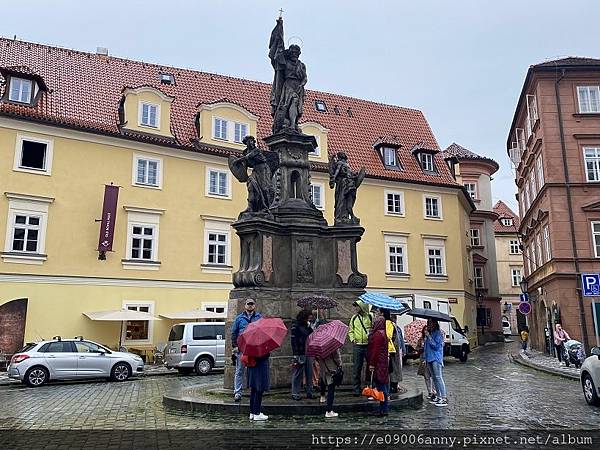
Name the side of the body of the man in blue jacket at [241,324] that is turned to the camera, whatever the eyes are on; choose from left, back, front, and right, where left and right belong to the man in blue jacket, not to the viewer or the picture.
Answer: front

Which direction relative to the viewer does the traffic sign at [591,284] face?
toward the camera

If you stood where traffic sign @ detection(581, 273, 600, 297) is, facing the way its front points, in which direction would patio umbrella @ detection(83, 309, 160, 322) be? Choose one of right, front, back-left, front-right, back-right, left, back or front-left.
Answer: right

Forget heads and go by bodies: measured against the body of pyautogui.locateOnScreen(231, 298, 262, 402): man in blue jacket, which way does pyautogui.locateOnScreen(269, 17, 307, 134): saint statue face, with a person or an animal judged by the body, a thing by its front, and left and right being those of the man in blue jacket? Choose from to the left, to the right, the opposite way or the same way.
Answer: the same way

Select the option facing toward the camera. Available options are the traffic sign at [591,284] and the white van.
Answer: the traffic sign

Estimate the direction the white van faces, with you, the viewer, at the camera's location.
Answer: facing to the right of the viewer

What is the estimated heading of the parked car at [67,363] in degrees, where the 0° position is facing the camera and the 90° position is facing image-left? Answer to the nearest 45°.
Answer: approximately 270°
